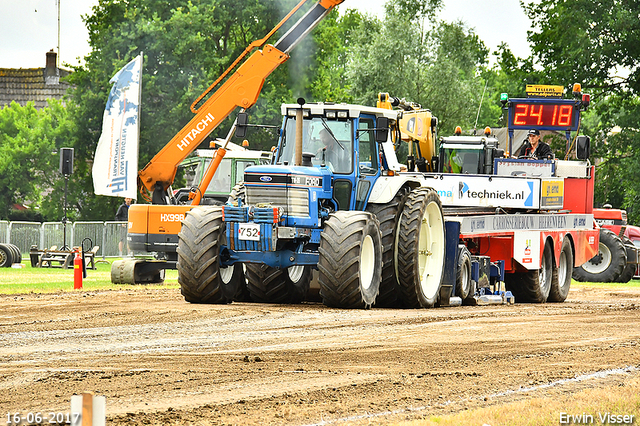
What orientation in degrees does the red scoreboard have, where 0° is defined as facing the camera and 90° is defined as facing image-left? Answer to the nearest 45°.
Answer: approximately 0°

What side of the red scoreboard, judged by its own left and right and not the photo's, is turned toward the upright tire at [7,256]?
right

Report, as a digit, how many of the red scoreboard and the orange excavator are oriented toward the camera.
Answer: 1

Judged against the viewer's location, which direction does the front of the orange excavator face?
facing to the right of the viewer

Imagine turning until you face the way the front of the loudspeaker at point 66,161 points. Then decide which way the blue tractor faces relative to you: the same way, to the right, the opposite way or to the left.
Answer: the same way

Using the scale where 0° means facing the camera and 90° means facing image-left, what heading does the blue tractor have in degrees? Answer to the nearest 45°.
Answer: approximately 45°

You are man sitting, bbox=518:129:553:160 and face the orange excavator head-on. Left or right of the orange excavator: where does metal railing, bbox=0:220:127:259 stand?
right

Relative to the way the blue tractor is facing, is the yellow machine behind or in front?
behind

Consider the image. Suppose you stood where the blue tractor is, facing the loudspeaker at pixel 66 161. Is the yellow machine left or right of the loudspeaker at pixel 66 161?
right

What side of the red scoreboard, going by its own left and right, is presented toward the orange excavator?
right

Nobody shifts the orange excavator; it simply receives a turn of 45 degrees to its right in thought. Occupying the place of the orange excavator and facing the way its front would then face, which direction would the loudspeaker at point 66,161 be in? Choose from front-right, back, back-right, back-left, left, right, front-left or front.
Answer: back
